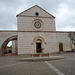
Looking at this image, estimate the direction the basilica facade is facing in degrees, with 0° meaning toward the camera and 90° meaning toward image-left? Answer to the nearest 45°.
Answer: approximately 0°
